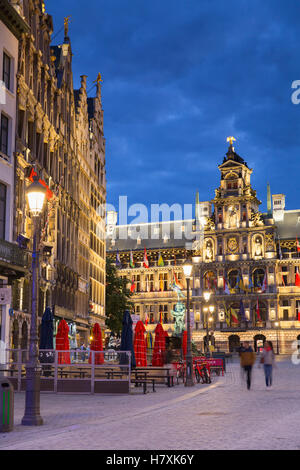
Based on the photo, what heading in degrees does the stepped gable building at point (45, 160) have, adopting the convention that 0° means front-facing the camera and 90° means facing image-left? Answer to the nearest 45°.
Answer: approximately 270°

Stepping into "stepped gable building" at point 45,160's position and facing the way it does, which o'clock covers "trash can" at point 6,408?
The trash can is roughly at 3 o'clock from the stepped gable building.

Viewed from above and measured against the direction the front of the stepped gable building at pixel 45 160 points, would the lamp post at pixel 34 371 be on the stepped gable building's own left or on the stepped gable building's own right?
on the stepped gable building's own right
